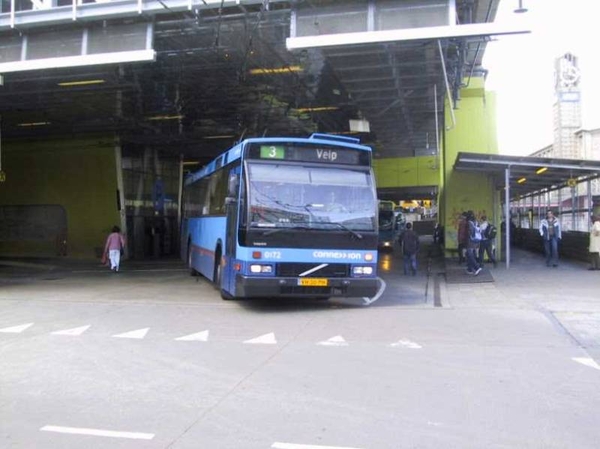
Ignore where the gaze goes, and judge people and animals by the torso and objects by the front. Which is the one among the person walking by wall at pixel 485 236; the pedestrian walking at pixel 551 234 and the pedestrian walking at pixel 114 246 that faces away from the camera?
the pedestrian walking at pixel 114 246

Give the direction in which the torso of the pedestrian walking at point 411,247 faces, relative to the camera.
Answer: away from the camera

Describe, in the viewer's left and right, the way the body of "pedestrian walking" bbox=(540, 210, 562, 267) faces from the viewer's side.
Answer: facing the viewer

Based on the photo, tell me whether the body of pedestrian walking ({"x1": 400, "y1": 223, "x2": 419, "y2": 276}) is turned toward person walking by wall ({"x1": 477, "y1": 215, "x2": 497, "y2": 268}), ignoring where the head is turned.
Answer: no

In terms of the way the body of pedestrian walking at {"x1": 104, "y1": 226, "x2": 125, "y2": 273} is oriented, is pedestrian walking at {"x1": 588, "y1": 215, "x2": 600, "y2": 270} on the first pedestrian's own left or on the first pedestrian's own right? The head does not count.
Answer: on the first pedestrian's own right

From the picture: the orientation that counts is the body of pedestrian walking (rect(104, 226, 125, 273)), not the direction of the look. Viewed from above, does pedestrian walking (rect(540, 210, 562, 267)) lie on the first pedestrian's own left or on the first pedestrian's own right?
on the first pedestrian's own right

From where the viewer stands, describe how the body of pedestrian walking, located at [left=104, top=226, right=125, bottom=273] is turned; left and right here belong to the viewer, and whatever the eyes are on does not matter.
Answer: facing away from the viewer

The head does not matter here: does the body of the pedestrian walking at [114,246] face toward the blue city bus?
no
